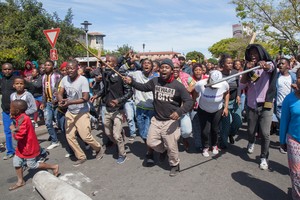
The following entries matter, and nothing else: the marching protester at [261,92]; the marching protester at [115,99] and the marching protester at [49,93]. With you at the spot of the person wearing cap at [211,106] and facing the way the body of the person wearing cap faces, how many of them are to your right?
2

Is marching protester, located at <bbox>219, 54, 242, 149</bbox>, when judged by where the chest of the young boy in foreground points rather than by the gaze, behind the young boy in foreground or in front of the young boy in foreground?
behind

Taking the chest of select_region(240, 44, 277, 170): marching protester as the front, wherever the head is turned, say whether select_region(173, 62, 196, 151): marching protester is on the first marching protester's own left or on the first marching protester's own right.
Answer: on the first marching protester's own right

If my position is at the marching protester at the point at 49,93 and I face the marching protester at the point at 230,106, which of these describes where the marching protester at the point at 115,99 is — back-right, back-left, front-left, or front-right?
front-right

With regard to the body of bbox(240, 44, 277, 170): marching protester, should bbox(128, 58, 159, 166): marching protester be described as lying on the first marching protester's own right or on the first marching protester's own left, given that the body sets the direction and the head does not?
on the first marching protester's own right

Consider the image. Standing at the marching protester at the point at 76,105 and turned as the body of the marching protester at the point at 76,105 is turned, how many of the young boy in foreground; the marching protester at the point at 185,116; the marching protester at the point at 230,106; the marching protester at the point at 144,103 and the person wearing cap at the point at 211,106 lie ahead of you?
1

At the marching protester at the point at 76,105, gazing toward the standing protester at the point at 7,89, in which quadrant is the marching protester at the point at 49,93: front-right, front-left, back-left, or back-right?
front-right

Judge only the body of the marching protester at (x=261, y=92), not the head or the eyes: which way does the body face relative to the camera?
toward the camera

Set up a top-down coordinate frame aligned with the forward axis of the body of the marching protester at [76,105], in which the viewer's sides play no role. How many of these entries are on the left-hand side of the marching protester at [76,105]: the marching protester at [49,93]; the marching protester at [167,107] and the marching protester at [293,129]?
2

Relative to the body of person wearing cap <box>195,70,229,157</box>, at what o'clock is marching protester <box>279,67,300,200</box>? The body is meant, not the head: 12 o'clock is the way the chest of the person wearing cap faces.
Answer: The marching protester is roughly at 11 o'clock from the person wearing cap.

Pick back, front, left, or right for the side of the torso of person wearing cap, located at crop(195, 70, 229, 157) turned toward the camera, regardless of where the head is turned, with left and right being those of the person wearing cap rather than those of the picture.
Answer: front

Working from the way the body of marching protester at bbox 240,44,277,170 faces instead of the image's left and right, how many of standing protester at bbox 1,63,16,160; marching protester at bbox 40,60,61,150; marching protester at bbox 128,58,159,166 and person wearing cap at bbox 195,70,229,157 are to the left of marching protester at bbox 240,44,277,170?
0

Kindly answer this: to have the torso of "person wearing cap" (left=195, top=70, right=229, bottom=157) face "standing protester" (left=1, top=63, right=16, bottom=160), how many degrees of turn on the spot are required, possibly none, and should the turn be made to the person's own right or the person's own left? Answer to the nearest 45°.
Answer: approximately 90° to the person's own right

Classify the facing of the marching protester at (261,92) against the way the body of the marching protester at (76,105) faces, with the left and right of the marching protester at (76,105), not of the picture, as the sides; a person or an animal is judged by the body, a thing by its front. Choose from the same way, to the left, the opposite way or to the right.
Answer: the same way

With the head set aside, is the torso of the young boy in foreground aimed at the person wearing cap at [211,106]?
no
